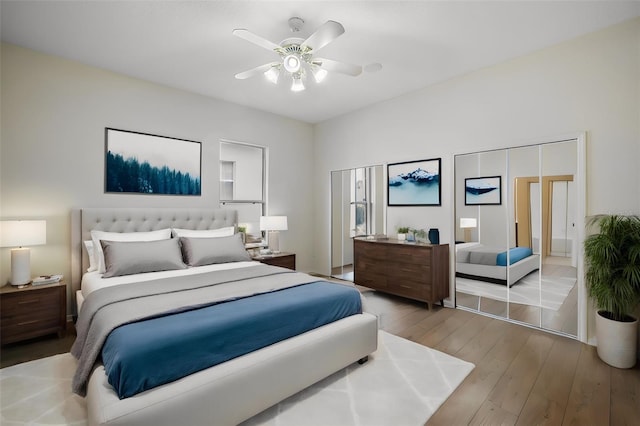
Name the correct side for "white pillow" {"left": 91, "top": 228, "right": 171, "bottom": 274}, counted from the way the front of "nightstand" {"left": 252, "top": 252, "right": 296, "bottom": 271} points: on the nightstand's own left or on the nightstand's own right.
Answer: on the nightstand's own right

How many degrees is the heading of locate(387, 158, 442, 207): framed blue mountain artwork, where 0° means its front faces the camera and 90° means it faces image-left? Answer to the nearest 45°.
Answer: approximately 45°

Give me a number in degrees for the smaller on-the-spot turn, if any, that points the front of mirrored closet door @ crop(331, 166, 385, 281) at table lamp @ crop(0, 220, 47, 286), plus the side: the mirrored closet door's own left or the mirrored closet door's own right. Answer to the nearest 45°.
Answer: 0° — it already faces it

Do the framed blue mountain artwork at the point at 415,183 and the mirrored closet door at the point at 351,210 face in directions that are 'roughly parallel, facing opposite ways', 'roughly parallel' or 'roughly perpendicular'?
roughly parallel

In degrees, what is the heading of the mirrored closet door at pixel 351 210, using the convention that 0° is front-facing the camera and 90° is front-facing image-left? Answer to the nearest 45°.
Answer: approximately 45°

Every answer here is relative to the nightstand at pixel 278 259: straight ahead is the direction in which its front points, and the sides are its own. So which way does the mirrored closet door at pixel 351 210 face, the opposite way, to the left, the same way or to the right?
to the right

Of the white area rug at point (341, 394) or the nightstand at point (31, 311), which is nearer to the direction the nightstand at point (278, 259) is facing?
the white area rug

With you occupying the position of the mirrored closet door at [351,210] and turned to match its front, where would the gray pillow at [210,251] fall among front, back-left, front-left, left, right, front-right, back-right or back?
front

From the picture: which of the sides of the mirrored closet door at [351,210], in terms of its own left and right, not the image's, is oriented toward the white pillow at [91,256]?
front

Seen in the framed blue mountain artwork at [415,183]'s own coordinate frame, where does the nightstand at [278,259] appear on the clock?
The nightstand is roughly at 1 o'clock from the framed blue mountain artwork.

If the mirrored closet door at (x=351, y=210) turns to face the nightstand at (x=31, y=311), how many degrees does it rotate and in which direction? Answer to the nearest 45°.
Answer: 0° — it already faces it

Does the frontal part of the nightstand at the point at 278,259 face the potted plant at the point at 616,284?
yes

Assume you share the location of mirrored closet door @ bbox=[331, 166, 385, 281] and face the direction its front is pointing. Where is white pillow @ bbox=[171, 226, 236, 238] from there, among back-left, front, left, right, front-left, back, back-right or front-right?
front

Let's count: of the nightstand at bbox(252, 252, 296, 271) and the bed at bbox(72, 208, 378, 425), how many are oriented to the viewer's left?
0

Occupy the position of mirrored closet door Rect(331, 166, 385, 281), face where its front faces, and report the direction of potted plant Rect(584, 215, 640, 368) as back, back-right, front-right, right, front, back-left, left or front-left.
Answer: left

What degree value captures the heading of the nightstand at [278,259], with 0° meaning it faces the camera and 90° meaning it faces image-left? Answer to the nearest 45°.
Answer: approximately 315°
